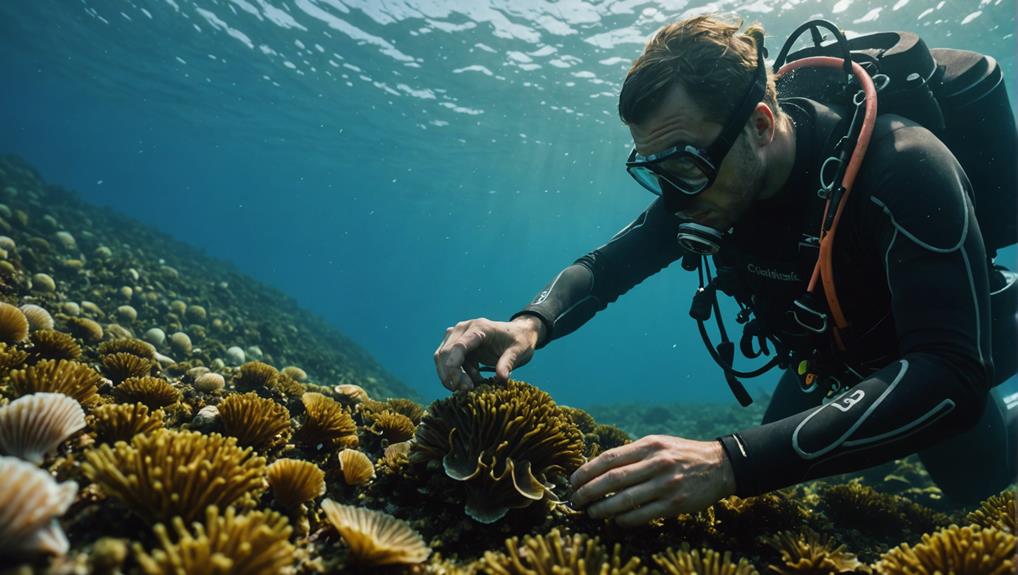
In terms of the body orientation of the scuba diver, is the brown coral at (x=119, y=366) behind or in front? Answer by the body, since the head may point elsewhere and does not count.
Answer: in front

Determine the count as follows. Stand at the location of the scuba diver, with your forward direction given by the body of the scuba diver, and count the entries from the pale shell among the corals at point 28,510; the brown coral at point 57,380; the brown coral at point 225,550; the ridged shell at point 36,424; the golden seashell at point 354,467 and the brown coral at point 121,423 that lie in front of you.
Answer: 6

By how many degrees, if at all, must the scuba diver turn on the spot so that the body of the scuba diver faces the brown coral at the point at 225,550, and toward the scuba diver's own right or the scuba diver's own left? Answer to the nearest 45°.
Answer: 0° — they already face it

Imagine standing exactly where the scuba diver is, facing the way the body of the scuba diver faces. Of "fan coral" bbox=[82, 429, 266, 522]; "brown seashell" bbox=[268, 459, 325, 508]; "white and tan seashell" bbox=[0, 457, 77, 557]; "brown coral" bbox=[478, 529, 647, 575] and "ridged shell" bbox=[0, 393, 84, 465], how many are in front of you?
5

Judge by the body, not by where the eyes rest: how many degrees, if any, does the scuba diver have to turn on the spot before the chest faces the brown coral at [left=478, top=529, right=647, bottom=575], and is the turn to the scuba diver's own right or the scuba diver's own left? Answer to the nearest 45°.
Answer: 0° — they already face it

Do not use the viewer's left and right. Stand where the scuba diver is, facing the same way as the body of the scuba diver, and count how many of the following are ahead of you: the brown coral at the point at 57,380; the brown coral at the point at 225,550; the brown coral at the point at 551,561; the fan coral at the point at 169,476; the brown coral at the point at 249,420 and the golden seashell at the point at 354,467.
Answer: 6

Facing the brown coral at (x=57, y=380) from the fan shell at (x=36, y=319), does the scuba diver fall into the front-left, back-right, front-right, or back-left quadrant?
front-left

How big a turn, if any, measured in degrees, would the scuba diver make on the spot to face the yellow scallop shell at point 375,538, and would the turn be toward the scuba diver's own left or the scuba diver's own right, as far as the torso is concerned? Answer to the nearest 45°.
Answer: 0° — they already face it

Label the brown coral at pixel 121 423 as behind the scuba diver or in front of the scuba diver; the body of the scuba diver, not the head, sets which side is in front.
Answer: in front

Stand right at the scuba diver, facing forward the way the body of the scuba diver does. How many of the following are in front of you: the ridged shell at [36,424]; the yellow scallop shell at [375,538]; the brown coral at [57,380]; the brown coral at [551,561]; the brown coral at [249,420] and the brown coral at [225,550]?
6

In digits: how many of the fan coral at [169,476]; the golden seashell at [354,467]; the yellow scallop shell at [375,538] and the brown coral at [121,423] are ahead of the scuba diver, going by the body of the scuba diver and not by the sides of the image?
4

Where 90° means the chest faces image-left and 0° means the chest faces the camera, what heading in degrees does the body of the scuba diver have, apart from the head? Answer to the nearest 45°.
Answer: approximately 45°

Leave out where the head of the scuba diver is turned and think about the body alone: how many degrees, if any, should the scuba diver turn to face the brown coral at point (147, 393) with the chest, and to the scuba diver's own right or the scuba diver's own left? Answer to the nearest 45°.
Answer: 0° — they already face it

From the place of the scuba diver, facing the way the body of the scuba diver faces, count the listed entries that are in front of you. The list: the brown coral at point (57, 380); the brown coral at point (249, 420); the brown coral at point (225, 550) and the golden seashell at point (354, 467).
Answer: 4

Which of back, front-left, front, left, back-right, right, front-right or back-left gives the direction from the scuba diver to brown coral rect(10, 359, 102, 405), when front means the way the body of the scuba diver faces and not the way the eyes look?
front

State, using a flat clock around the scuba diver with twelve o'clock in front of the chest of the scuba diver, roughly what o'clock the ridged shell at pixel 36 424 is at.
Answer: The ridged shell is roughly at 12 o'clock from the scuba diver.
